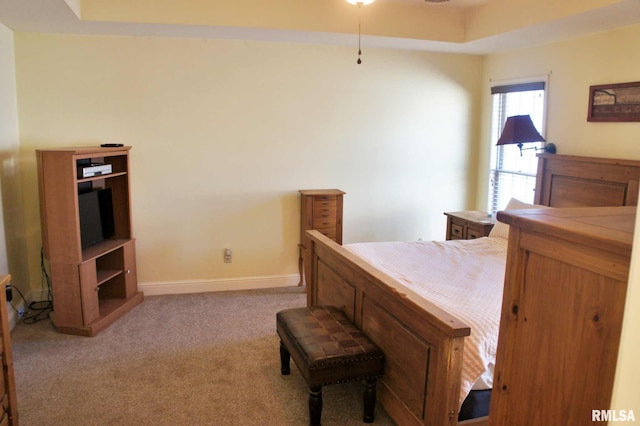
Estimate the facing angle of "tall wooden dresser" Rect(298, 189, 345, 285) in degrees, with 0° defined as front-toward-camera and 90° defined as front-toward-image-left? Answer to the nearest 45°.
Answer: approximately 0°

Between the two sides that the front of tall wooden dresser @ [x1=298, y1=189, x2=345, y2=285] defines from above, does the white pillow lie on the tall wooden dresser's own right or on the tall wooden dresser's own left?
on the tall wooden dresser's own left

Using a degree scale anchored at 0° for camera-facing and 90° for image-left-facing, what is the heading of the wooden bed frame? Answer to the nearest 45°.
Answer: approximately 45°

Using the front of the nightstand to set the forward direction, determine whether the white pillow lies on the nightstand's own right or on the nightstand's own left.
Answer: on the nightstand's own left

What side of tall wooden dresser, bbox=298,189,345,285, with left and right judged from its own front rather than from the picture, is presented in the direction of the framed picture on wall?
left

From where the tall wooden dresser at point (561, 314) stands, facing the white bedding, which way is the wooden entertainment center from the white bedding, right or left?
left

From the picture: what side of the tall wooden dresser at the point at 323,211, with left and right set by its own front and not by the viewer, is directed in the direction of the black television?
right

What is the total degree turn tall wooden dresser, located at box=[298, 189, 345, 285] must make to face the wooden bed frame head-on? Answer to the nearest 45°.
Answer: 0° — it already faces it

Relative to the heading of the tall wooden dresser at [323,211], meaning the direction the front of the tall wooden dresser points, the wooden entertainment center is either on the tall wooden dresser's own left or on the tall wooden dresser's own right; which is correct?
on the tall wooden dresser's own right

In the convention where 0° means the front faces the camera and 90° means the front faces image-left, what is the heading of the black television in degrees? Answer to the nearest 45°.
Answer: approximately 315°

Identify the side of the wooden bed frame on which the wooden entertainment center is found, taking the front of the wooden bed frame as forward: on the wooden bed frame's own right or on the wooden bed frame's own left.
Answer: on the wooden bed frame's own right

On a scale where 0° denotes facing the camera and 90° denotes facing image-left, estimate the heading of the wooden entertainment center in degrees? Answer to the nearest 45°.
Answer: approximately 315°
